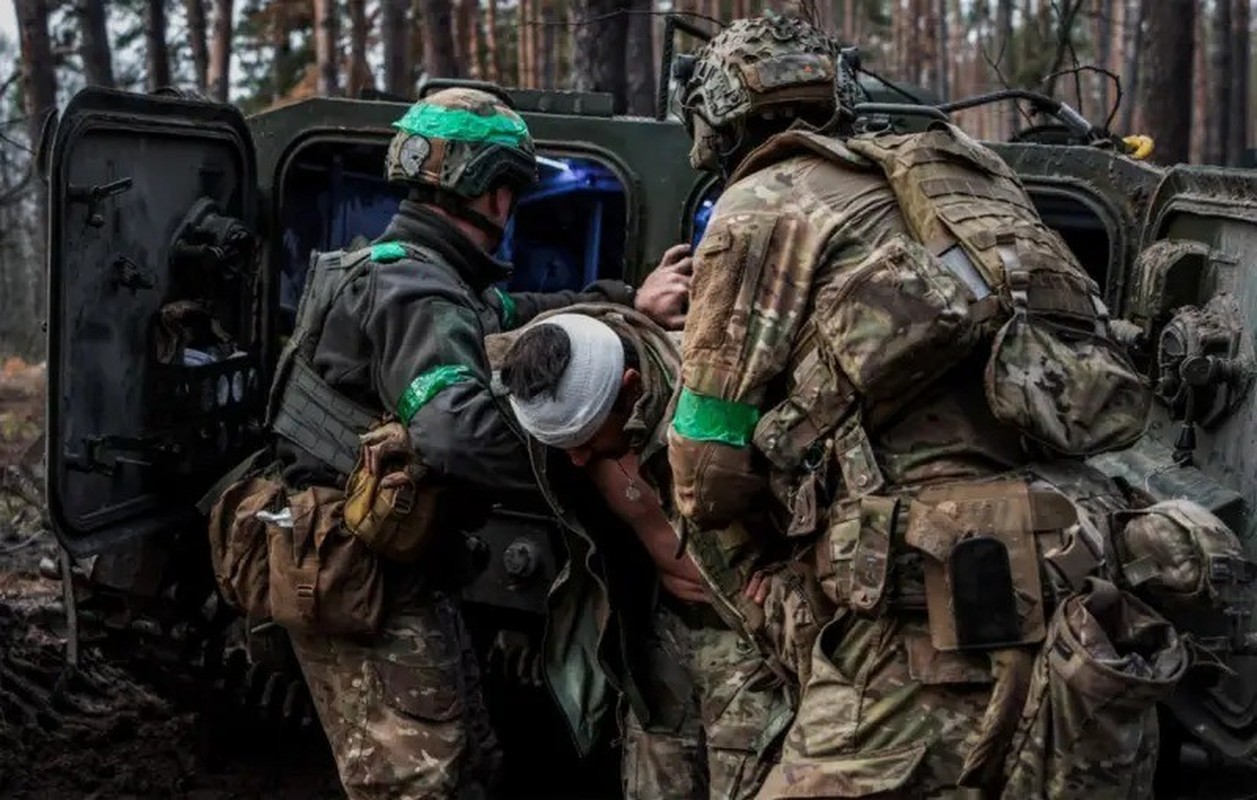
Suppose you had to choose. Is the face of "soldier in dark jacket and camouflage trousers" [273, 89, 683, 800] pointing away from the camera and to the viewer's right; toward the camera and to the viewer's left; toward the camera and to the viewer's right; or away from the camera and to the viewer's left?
away from the camera and to the viewer's right

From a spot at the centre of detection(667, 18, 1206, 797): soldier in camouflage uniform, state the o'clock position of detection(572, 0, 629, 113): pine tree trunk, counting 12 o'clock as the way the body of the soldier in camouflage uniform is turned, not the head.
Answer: The pine tree trunk is roughly at 1 o'clock from the soldier in camouflage uniform.

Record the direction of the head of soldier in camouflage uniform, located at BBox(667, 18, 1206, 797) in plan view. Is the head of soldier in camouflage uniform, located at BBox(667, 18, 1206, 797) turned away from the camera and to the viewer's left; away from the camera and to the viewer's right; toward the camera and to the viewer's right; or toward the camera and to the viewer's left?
away from the camera and to the viewer's left

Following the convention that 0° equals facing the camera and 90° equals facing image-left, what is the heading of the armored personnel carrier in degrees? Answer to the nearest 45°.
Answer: approximately 180°

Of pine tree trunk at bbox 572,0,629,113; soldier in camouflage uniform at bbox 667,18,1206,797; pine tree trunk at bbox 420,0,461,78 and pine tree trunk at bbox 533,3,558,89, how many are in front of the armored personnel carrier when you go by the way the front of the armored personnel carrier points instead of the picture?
3

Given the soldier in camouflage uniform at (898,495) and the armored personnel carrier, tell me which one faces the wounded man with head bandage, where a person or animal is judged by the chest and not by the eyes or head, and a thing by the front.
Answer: the soldier in camouflage uniform

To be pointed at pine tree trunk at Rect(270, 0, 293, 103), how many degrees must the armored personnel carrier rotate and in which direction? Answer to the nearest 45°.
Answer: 0° — it already faces it

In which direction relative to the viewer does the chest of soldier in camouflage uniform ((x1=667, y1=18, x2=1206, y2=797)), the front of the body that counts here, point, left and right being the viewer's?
facing away from the viewer and to the left of the viewer

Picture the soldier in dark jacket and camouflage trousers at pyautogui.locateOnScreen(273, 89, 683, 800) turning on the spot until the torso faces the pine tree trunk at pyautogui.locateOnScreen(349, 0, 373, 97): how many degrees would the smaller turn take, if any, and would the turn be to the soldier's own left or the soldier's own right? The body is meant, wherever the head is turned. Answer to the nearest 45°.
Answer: approximately 45° to the soldier's own left
